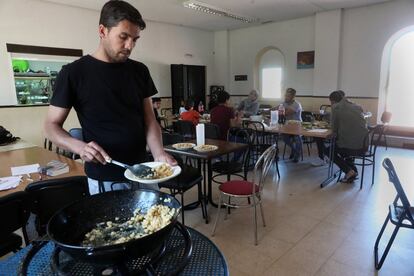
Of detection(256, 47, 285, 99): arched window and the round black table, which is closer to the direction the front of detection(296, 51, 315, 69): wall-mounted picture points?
the round black table

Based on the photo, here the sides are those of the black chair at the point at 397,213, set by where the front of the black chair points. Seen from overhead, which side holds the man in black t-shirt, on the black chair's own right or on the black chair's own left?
on the black chair's own right

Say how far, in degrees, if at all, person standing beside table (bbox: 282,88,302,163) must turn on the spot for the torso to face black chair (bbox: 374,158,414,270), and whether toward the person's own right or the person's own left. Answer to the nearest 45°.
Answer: approximately 45° to the person's own left

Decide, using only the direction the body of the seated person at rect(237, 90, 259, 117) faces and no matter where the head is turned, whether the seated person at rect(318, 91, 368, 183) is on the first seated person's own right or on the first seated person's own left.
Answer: on the first seated person's own left

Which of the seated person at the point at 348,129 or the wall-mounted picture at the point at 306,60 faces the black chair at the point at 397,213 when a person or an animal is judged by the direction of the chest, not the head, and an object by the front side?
the wall-mounted picture

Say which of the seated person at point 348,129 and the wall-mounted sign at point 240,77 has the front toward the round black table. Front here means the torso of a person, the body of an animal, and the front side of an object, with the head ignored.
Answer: the wall-mounted sign

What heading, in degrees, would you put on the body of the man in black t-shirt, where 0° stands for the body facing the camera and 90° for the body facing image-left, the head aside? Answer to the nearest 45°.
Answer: approximately 315°

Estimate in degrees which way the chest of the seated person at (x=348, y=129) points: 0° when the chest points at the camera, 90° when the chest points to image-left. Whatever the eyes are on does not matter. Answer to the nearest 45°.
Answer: approximately 135°

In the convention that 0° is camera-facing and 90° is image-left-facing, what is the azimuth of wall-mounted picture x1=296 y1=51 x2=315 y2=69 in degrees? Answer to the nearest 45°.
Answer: approximately 0°
